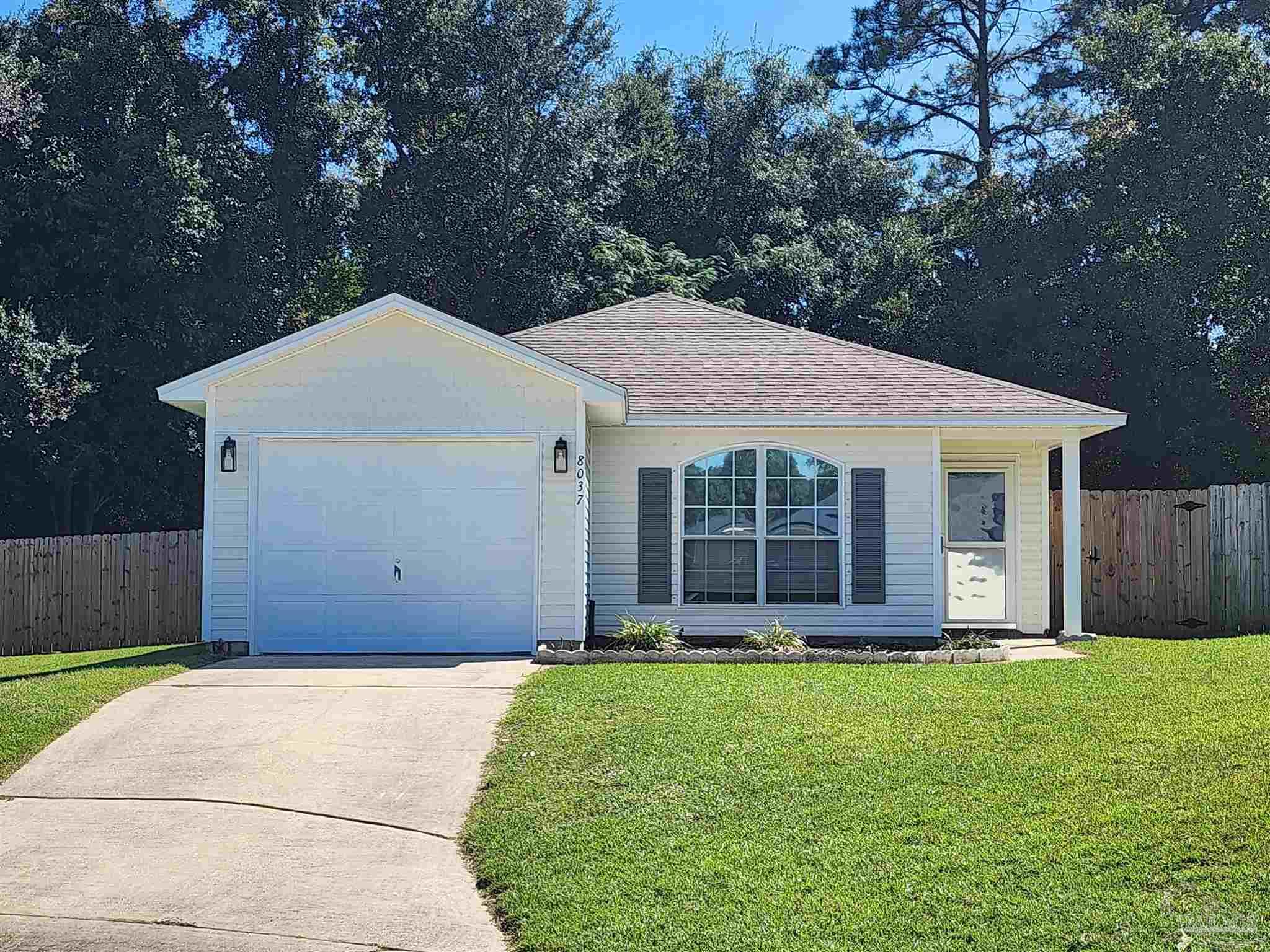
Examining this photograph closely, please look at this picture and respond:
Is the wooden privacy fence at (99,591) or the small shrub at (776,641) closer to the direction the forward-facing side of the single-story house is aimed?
the small shrub

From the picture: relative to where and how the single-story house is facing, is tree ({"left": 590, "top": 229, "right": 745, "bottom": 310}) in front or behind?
behind

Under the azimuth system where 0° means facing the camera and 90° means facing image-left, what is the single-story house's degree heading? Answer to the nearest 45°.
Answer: approximately 0°

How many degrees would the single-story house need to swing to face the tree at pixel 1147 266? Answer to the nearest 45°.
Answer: approximately 135° to its left

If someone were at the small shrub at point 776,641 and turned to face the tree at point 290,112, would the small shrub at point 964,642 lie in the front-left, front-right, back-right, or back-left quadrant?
back-right

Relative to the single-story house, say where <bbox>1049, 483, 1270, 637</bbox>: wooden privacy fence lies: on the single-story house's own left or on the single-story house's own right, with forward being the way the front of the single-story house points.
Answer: on the single-story house's own left

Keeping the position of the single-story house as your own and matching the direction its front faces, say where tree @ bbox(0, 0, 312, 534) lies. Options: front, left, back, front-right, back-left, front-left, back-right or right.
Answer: back-right

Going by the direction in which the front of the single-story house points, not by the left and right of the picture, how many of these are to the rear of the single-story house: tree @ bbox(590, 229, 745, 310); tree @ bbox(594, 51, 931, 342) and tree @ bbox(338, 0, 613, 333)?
3

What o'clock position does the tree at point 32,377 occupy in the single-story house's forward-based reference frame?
The tree is roughly at 4 o'clock from the single-story house.
